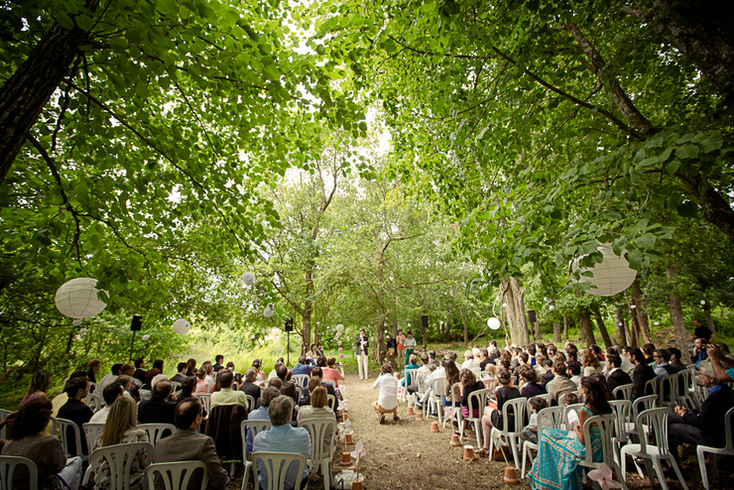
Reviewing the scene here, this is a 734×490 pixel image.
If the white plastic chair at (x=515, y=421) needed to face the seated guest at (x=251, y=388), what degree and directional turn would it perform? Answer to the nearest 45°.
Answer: approximately 45° to its left

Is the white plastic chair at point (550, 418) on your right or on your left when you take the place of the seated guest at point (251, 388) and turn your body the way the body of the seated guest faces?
on your right

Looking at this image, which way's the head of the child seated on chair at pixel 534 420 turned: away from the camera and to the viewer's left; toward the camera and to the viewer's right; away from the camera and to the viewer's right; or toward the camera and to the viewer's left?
away from the camera and to the viewer's left

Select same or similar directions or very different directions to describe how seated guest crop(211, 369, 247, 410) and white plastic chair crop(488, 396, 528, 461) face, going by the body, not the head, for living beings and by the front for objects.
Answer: same or similar directions

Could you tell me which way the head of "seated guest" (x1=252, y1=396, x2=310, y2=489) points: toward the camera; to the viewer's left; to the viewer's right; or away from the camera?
away from the camera

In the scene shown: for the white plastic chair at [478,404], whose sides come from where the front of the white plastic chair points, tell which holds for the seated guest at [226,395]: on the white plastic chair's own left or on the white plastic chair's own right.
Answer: on the white plastic chair's own left

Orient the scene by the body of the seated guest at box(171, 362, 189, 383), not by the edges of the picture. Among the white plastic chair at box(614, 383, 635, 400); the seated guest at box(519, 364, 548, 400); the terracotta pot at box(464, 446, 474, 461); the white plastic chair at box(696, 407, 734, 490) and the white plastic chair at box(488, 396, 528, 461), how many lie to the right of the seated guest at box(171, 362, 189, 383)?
5

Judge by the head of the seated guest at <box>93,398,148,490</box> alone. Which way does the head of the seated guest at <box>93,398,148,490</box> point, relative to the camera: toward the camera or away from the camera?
away from the camera

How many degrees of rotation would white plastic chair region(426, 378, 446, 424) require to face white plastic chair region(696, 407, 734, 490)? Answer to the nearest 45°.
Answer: approximately 180°

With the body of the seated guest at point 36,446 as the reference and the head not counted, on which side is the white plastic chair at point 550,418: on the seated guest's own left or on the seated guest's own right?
on the seated guest's own right

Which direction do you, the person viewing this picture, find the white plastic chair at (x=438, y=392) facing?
facing away from the viewer and to the left of the viewer

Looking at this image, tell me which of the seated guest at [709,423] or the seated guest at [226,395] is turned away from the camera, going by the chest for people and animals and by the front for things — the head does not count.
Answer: the seated guest at [226,395]

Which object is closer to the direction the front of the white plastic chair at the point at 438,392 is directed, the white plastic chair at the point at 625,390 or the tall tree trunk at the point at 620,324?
the tall tree trunk

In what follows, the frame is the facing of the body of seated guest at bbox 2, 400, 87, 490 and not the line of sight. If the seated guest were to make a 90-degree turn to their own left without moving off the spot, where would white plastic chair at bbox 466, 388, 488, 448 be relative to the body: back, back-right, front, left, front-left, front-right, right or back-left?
back-right

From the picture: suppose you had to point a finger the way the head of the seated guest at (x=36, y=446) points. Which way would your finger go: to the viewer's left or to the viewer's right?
to the viewer's right

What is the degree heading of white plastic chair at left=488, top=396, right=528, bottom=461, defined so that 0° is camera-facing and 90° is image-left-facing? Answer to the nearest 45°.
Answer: approximately 135°
